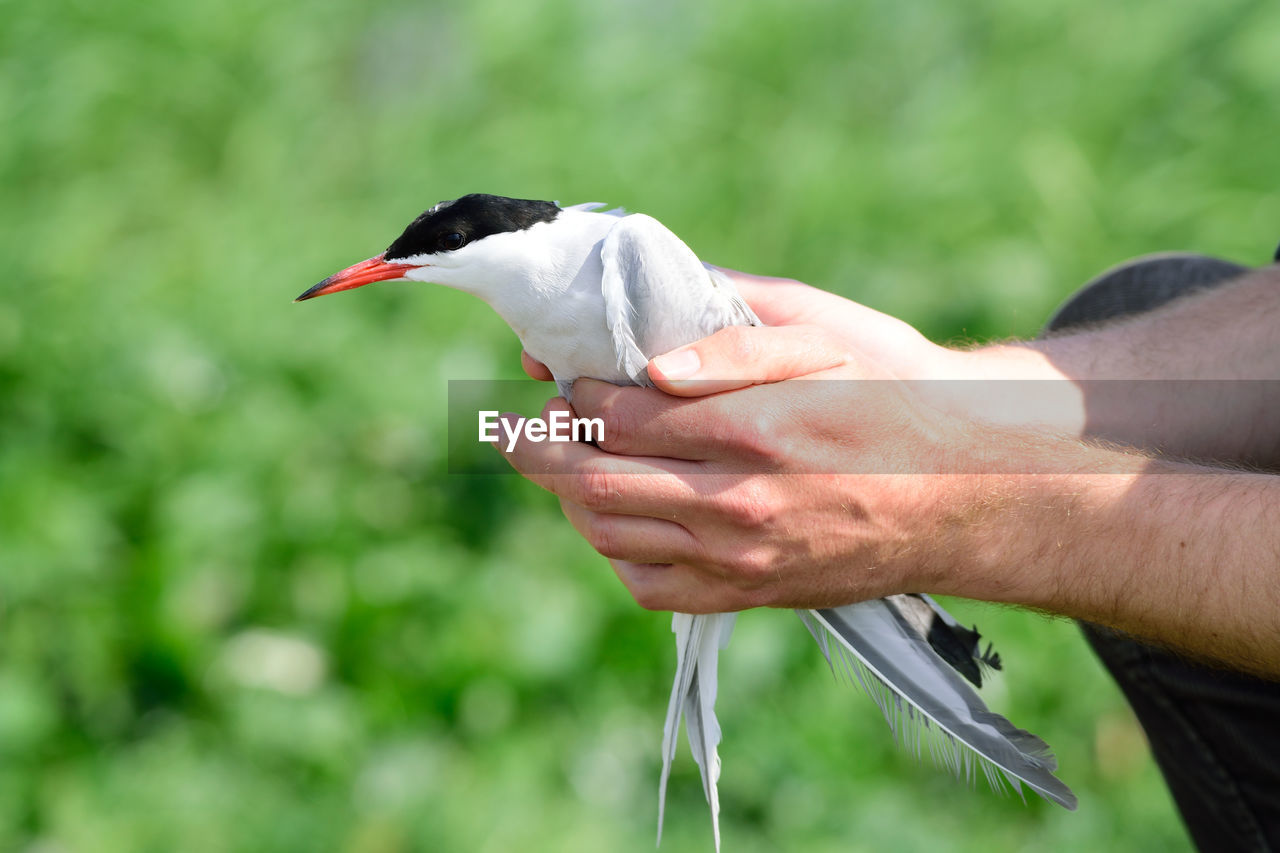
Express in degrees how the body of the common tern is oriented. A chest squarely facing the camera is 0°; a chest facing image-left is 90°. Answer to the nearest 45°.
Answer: approximately 90°
